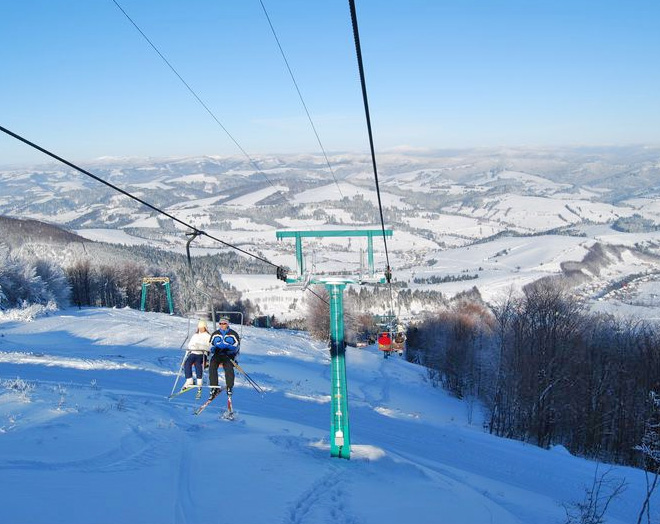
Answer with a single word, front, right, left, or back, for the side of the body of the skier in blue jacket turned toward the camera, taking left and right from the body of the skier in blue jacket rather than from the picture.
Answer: front

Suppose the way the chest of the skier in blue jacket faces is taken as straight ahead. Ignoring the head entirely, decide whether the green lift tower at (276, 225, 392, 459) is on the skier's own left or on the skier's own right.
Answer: on the skier's own left

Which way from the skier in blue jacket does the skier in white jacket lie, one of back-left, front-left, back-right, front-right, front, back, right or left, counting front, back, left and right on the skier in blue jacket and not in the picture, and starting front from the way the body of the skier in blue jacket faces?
back-right
